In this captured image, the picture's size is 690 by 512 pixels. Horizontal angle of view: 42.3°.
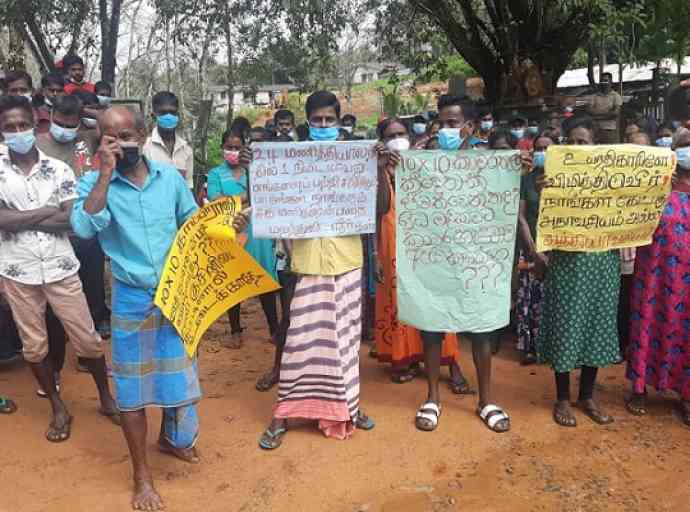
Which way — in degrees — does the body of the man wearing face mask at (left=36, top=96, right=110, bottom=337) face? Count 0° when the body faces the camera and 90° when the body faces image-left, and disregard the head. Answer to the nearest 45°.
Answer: approximately 0°

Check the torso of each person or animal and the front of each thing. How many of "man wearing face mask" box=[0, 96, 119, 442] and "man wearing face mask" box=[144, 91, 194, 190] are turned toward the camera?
2

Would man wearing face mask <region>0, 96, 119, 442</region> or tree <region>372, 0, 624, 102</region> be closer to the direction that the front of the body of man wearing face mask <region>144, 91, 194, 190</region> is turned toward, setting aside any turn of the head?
the man wearing face mask

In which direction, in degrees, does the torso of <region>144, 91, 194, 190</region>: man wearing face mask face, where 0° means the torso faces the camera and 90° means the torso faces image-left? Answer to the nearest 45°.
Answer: approximately 0°

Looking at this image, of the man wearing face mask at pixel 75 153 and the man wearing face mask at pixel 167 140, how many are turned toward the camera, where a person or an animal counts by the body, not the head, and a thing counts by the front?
2
